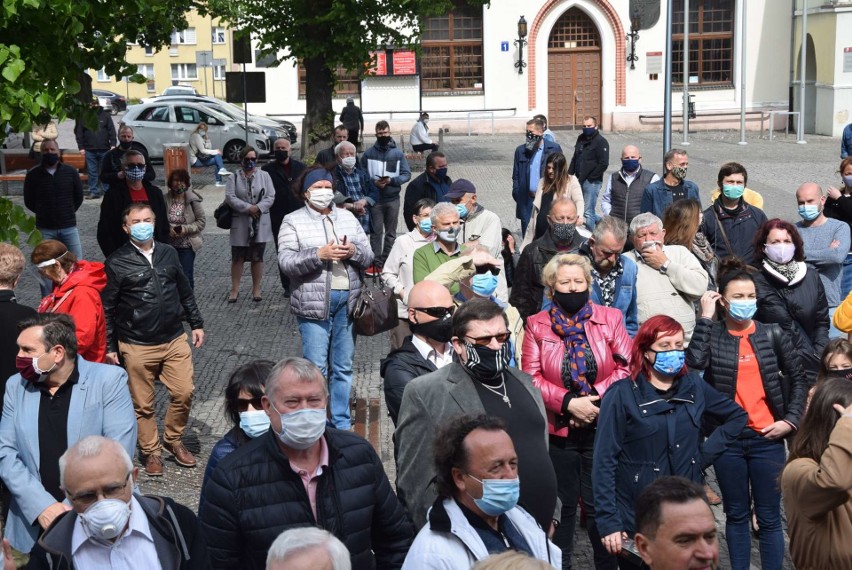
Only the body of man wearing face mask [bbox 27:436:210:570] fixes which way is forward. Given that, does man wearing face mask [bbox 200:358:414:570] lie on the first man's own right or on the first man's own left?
on the first man's own left

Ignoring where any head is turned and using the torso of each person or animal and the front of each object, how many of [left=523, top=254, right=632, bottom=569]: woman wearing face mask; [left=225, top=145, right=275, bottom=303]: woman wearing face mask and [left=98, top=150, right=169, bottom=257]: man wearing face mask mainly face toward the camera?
3

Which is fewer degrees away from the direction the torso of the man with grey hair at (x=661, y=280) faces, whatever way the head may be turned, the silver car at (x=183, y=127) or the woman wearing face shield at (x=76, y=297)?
the woman wearing face shield

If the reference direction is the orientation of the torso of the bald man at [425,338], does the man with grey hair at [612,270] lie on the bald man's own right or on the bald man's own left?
on the bald man's own left

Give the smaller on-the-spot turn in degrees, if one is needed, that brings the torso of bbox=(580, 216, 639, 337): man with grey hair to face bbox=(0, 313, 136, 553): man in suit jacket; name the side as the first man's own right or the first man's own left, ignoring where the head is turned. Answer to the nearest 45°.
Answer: approximately 90° to the first man's own right

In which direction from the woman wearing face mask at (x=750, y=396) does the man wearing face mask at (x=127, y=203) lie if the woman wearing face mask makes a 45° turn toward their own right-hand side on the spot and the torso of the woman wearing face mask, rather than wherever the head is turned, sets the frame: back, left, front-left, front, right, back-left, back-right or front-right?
right

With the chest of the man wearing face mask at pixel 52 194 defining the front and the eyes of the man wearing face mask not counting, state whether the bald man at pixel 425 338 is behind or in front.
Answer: in front

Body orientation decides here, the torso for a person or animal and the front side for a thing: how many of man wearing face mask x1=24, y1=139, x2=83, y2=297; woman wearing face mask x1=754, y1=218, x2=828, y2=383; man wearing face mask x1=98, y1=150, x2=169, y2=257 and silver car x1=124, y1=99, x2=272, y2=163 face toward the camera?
3

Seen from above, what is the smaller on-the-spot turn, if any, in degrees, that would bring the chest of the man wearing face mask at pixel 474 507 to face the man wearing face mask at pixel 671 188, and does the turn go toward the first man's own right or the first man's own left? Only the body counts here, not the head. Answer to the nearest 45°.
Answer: approximately 135° to the first man's own left

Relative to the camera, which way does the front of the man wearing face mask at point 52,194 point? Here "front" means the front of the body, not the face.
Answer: toward the camera

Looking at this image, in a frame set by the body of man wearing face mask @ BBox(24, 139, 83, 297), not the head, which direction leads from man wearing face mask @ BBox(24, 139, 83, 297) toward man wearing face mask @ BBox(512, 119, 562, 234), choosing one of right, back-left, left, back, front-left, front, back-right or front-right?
left
